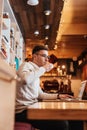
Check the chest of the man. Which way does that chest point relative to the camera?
to the viewer's right
